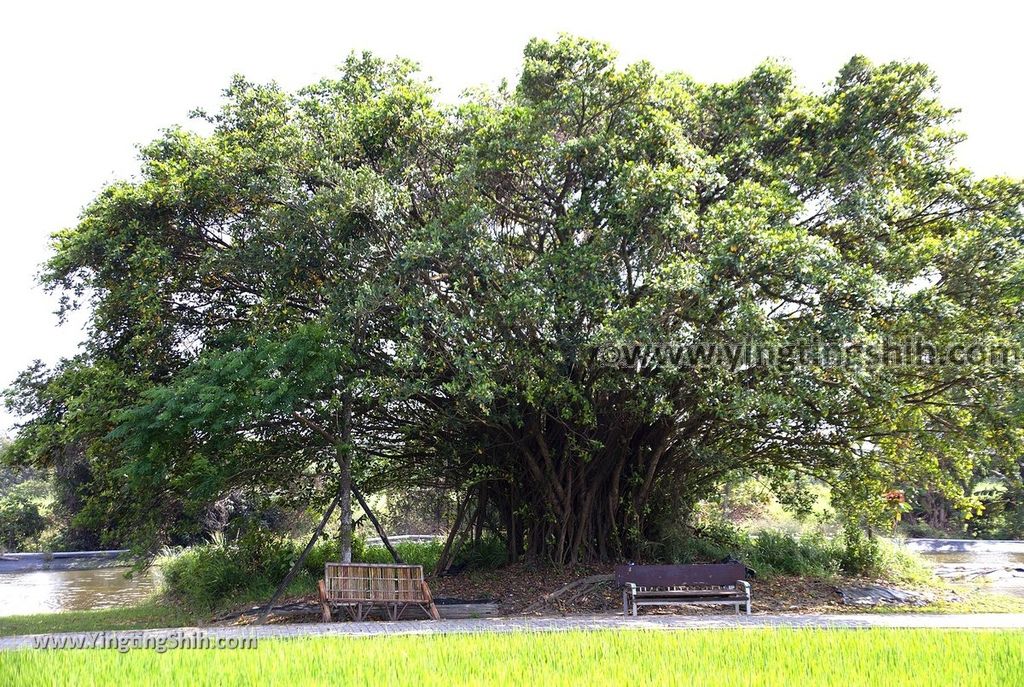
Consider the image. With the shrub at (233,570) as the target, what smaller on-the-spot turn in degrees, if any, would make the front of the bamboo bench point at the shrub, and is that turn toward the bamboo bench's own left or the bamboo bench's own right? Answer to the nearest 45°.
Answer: approximately 135° to the bamboo bench's own right

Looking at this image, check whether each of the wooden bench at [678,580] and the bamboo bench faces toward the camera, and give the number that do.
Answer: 2

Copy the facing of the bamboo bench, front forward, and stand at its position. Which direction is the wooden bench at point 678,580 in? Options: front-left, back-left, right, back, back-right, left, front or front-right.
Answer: left

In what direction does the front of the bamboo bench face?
toward the camera

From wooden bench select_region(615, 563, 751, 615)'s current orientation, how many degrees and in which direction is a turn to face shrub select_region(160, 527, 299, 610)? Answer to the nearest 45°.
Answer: approximately 90° to its right

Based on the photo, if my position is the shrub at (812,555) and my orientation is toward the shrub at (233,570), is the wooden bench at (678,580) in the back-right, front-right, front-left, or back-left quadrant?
front-left

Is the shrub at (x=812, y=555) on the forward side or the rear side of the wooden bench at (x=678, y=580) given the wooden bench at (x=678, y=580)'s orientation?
on the rear side

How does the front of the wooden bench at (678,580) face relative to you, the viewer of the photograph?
facing the viewer

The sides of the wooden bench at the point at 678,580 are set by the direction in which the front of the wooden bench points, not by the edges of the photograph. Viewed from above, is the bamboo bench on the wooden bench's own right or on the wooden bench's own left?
on the wooden bench's own right

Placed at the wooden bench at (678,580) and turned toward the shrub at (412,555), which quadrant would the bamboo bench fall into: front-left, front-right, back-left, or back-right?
front-left
